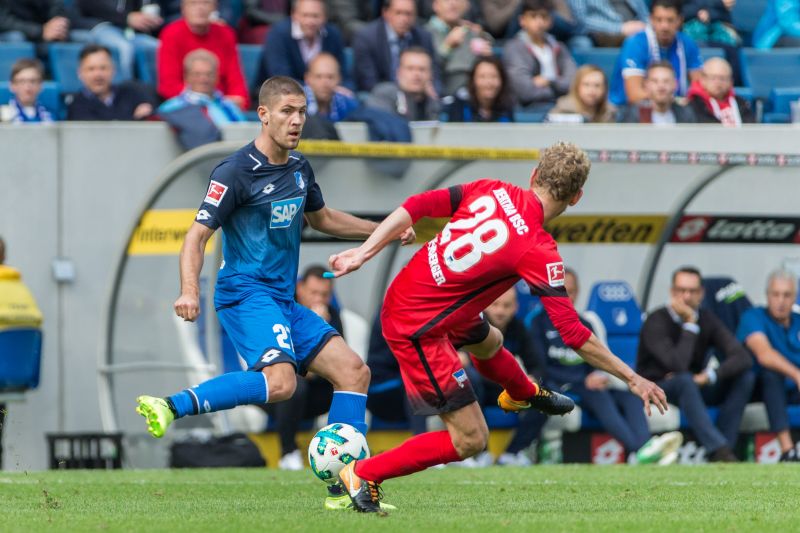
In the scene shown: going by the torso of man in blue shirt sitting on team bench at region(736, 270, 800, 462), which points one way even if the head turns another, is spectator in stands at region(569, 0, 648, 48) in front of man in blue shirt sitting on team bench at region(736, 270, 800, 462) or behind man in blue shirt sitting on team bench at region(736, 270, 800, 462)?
behind

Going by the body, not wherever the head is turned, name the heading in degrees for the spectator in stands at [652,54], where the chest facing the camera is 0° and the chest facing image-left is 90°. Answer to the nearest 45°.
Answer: approximately 0°

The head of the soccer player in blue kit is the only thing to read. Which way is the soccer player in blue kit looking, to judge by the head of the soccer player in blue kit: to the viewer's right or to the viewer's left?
to the viewer's right

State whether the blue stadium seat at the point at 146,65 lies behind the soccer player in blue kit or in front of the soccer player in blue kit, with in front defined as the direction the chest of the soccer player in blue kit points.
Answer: behind

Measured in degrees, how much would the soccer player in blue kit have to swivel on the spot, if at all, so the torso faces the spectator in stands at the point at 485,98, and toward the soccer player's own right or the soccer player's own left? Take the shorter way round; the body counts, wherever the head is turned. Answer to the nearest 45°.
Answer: approximately 135° to the soccer player's own left
